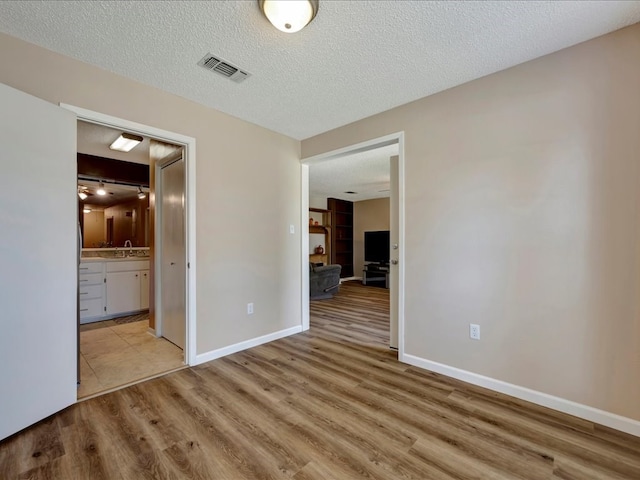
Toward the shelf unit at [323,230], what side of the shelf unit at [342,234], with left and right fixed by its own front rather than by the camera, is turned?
right

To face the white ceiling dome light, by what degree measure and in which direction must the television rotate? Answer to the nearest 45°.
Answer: approximately 45° to its left

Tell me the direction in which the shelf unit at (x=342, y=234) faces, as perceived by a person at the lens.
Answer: facing the viewer and to the right of the viewer

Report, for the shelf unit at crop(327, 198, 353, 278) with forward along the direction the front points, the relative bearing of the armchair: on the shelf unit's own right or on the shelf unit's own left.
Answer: on the shelf unit's own right

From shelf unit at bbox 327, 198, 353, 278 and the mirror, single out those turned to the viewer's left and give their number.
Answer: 0

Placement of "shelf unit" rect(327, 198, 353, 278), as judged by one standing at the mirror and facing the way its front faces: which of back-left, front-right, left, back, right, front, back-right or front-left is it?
left

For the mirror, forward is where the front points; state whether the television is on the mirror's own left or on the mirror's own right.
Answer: on the mirror's own left

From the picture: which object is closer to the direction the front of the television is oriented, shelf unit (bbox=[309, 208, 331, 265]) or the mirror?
the mirror

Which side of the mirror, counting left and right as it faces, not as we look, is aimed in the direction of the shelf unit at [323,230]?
left

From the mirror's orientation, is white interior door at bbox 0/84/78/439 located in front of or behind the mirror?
in front

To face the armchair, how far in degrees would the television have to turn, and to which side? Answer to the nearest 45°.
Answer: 0° — it already faces it

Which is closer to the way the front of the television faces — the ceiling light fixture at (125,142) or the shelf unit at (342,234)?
the ceiling light fixture

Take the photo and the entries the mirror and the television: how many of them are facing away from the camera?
0

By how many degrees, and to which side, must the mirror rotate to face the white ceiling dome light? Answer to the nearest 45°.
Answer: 0° — it already faces it
